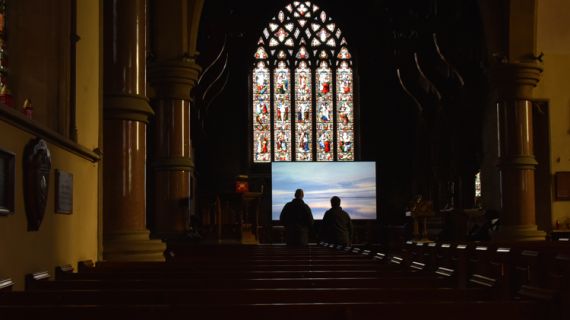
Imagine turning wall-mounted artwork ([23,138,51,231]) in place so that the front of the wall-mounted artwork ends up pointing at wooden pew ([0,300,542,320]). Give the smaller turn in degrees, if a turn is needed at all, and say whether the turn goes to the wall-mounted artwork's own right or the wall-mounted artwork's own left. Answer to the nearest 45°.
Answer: approximately 45° to the wall-mounted artwork's own right

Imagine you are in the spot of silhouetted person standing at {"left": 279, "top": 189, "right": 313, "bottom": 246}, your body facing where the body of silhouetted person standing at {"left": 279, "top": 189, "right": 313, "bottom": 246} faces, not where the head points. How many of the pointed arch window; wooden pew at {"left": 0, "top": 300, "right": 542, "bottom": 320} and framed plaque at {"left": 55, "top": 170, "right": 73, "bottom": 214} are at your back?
2

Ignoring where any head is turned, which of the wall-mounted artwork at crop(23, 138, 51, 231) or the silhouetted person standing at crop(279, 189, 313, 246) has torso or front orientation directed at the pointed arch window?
the silhouetted person standing

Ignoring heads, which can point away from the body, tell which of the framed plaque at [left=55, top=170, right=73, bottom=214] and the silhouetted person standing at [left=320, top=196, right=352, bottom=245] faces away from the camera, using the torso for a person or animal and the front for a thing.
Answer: the silhouetted person standing

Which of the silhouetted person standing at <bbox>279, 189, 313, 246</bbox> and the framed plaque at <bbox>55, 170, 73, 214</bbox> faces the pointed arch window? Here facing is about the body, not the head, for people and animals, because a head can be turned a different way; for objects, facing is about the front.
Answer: the silhouetted person standing

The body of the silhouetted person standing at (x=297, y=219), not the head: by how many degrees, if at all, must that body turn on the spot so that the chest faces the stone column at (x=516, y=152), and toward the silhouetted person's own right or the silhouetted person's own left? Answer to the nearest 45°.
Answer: approximately 90° to the silhouetted person's own right

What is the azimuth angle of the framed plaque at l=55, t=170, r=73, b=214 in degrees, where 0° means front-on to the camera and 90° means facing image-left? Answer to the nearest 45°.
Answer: approximately 315°

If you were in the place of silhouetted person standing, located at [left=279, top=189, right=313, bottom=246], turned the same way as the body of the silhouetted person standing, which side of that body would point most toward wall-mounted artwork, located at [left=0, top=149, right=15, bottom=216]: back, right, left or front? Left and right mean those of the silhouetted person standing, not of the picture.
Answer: back

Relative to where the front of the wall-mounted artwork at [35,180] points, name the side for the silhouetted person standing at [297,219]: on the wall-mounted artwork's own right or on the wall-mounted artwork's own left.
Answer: on the wall-mounted artwork's own left

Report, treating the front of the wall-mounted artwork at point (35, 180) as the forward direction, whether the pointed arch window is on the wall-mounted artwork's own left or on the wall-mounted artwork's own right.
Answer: on the wall-mounted artwork's own left

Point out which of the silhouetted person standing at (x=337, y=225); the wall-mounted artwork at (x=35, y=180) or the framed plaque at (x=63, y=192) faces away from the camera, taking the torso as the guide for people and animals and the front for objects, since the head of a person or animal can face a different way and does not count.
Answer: the silhouetted person standing

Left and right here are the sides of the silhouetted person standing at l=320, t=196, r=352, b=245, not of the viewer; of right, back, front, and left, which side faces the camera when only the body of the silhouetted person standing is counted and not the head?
back

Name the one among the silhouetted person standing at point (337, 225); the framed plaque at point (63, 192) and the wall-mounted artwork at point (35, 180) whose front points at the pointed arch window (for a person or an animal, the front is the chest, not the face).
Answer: the silhouetted person standing

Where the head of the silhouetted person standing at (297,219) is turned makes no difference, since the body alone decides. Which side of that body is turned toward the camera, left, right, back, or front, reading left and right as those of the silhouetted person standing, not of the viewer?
back

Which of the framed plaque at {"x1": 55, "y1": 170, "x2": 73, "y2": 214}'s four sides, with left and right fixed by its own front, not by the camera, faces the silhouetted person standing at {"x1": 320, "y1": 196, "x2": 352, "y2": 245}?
left
